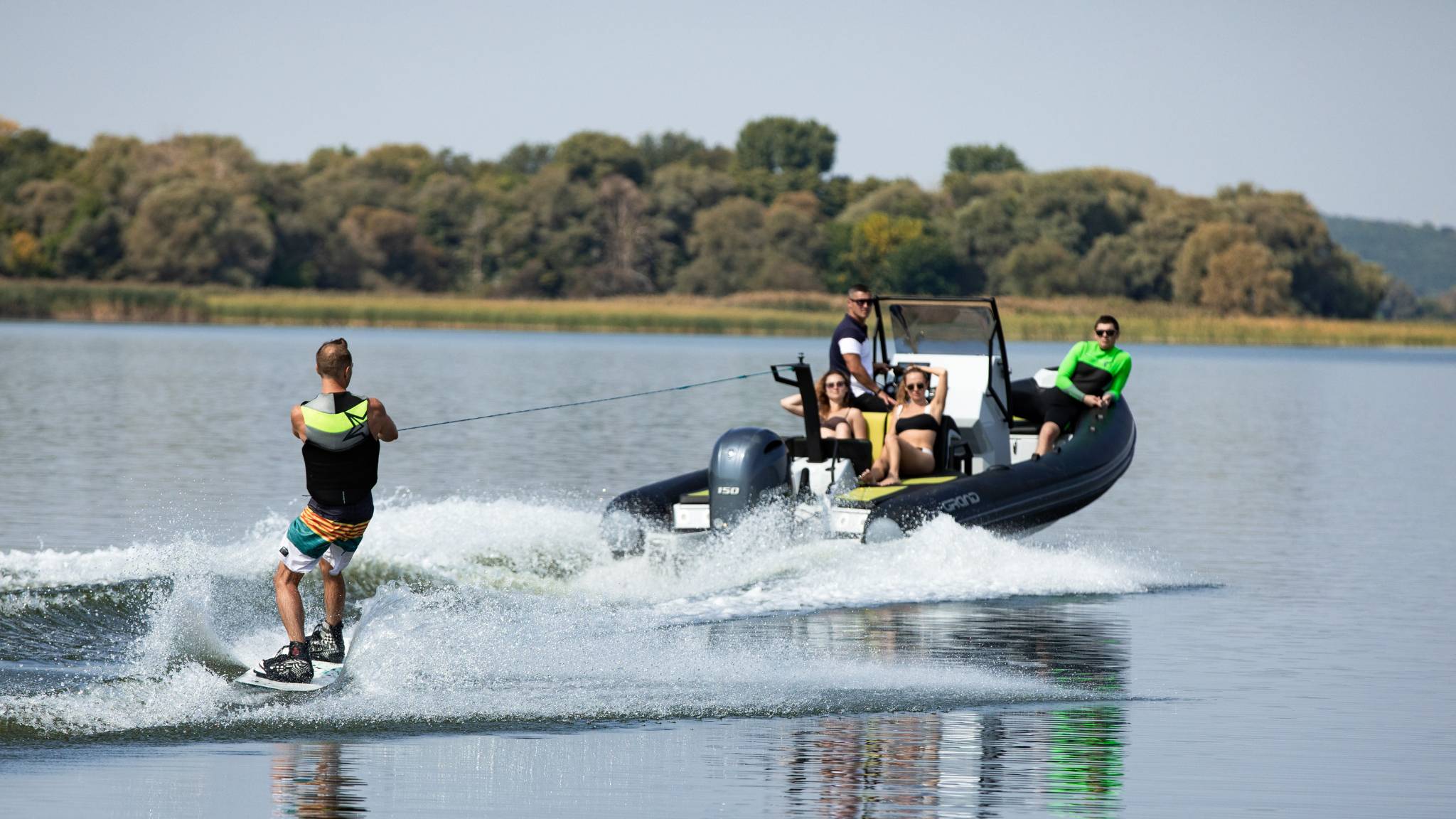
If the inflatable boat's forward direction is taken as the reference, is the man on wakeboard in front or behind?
behind

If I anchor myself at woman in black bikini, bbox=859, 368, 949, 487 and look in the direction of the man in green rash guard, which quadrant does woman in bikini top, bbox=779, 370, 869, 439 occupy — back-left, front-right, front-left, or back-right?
back-left

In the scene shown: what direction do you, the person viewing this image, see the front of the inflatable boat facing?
facing away from the viewer and to the right of the viewer

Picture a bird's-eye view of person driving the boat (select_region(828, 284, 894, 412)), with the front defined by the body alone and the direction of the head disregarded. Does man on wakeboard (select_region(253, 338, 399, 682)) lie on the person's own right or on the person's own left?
on the person's own right

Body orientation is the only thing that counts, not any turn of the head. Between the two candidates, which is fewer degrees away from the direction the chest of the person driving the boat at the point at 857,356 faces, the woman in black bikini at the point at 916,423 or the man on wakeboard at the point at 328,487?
the woman in black bikini

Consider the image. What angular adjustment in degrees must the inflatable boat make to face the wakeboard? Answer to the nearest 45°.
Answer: approximately 180°
